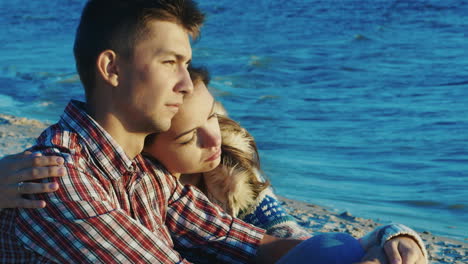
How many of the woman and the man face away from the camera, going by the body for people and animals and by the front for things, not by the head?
0

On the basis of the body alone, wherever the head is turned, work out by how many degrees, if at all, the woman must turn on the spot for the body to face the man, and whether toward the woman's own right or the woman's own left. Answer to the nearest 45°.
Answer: approximately 90° to the woman's own right

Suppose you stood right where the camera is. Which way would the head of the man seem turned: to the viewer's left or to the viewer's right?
to the viewer's right

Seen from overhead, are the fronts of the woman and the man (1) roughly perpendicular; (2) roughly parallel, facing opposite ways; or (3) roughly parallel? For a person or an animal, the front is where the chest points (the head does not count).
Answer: roughly parallel

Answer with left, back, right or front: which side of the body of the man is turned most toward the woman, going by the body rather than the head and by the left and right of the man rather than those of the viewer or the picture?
left

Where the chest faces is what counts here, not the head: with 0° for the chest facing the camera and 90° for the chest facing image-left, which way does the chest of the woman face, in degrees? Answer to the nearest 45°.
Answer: approximately 315°
